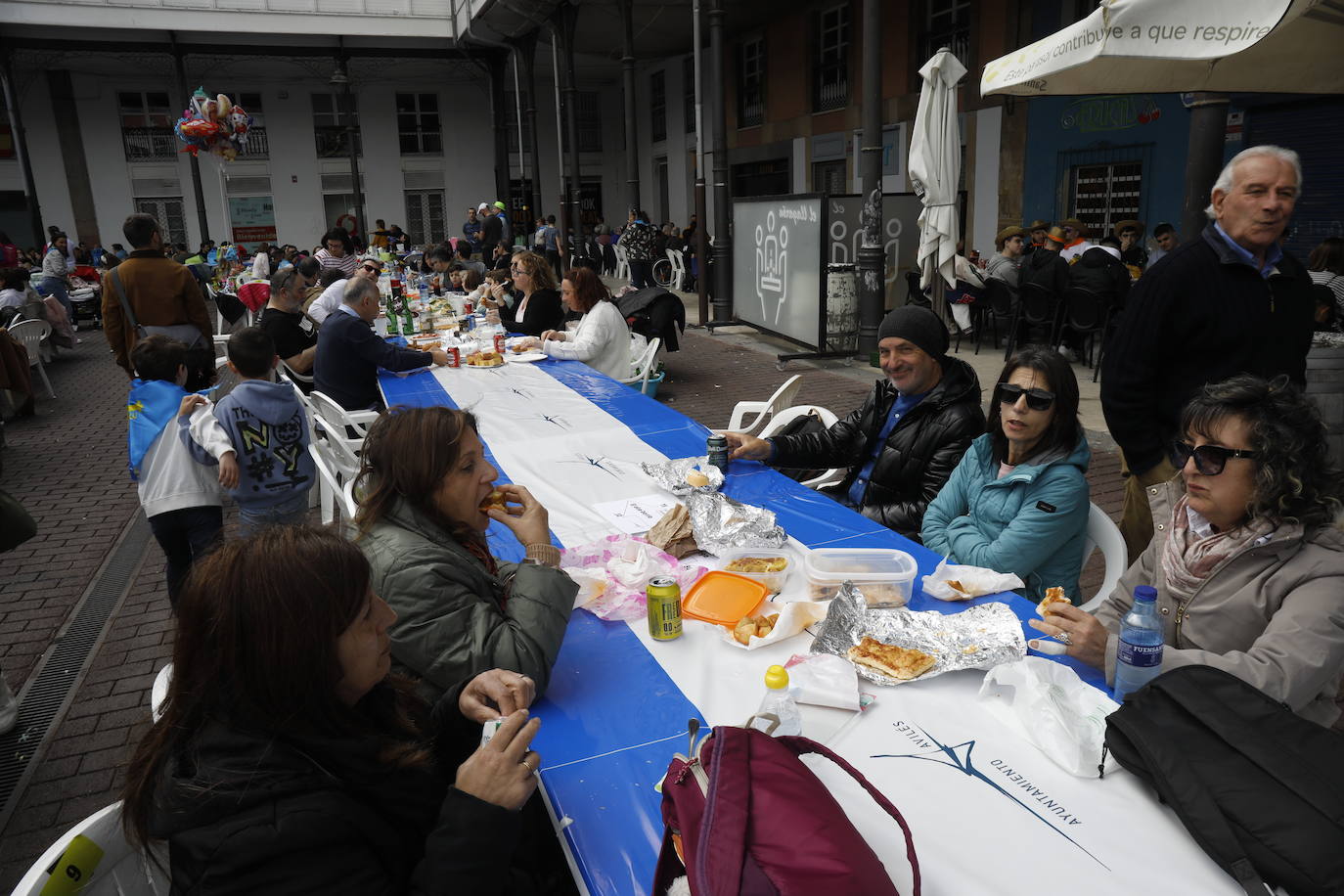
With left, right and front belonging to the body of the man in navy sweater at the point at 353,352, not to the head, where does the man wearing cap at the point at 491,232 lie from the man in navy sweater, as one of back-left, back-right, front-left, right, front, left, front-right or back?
front-left

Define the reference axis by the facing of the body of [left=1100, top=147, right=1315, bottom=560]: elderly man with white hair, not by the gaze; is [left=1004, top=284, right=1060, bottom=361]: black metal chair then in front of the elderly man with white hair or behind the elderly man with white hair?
behind

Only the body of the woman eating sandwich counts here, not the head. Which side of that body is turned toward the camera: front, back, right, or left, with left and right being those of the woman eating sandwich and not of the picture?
right

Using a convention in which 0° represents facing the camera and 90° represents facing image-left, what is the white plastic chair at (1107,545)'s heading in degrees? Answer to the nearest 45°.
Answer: approximately 45°

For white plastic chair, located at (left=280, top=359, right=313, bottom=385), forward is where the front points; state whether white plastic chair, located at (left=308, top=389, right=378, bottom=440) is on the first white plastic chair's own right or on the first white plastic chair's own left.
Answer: on the first white plastic chair's own right

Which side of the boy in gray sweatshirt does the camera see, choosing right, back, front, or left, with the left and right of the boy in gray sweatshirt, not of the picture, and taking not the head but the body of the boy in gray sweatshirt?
back

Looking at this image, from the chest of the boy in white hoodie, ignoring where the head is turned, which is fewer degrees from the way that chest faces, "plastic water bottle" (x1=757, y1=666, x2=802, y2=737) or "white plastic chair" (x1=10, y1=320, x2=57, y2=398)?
the white plastic chair

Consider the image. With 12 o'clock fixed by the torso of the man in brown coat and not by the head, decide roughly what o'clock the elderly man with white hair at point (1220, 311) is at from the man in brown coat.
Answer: The elderly man with white hair is roughly at 5 o'clock from the man in brown coat.

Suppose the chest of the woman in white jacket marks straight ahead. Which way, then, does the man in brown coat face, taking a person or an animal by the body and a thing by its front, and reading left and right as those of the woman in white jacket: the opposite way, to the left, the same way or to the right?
to the right

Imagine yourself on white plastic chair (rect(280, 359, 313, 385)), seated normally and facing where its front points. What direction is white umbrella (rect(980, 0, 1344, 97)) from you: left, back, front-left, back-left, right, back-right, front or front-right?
front-right

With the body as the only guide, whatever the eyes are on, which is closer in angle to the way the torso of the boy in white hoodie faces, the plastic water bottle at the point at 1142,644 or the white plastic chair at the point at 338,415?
the white plastic chair

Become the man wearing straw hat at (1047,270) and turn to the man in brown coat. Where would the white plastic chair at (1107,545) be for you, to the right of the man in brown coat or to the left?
left

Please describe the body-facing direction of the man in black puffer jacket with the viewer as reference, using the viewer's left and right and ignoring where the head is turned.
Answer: facing the viewer and to the left of the viewer

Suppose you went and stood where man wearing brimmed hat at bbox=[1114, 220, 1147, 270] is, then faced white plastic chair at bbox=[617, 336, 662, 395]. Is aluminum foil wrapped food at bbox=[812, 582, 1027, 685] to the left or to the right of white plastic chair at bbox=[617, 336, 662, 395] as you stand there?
left

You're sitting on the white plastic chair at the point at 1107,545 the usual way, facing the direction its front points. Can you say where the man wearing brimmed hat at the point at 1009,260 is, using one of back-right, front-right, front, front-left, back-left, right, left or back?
back-right

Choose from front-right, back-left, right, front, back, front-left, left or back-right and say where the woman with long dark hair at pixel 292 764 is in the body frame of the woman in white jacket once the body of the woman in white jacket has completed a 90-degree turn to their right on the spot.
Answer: back

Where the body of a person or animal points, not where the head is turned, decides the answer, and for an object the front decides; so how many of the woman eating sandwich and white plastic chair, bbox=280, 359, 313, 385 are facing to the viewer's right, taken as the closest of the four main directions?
2

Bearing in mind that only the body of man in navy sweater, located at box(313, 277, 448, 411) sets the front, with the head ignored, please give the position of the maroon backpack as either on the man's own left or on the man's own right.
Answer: on the man's own right
